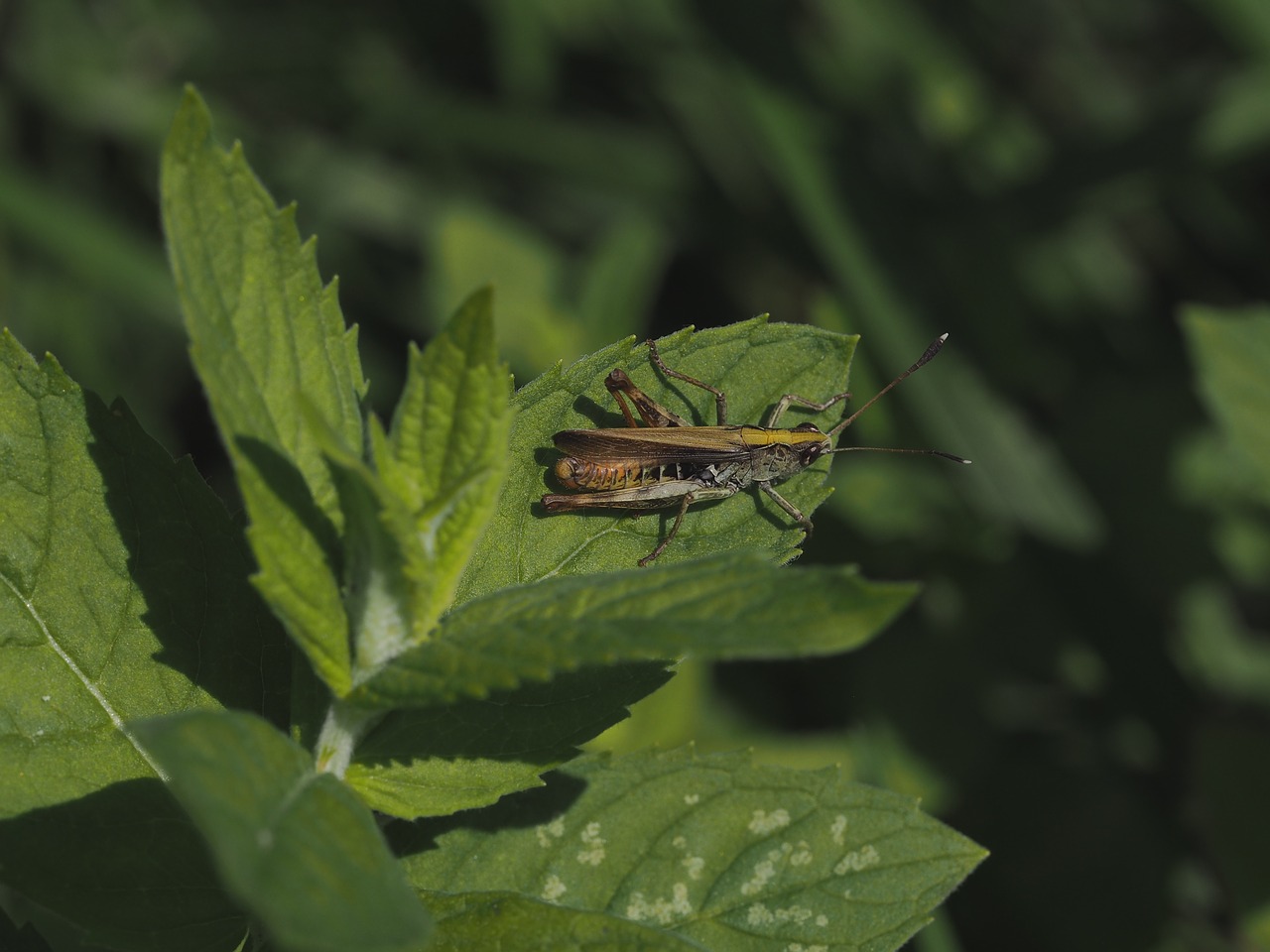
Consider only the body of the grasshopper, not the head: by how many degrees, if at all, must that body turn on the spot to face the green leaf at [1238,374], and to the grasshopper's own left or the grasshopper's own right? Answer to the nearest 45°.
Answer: approximately 45° to the grasshopper's own left

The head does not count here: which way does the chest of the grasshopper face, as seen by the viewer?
to the viewer's right
